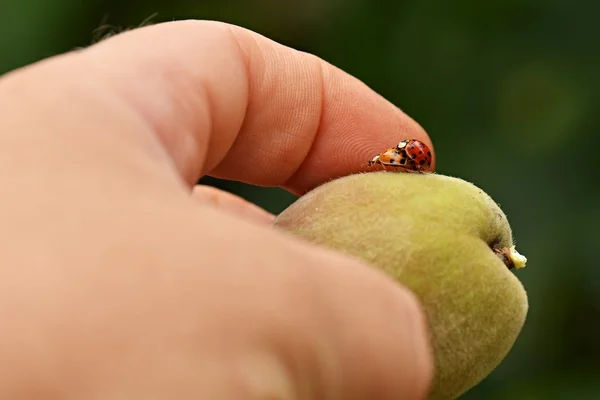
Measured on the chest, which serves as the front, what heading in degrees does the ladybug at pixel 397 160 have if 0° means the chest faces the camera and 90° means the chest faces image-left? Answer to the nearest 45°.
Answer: approximately 90°
